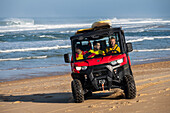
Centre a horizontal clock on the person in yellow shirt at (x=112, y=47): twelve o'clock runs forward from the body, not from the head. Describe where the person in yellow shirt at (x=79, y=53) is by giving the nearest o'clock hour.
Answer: the person in yellow shirt at (x=79, y=53) is roughly at 3 o'clock from the person in yellow shirt at (x=112, y=47).

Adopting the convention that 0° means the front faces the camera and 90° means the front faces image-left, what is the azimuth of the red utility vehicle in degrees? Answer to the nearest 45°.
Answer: approximately 0°

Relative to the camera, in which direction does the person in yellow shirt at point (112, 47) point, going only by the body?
toward the camera
